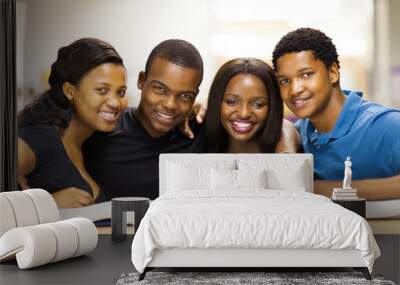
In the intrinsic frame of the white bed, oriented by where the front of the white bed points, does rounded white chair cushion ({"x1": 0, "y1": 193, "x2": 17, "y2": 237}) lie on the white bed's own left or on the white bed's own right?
on the white bed's own right

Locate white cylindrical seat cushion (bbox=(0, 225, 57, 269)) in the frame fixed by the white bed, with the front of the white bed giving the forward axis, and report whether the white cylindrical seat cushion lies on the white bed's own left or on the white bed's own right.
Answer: on the white bed's own right

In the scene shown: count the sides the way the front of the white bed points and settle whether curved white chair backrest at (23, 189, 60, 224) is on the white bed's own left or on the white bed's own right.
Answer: on the white bed's own right

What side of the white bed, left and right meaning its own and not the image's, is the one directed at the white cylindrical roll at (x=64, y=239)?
right

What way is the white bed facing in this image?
toward the camera
